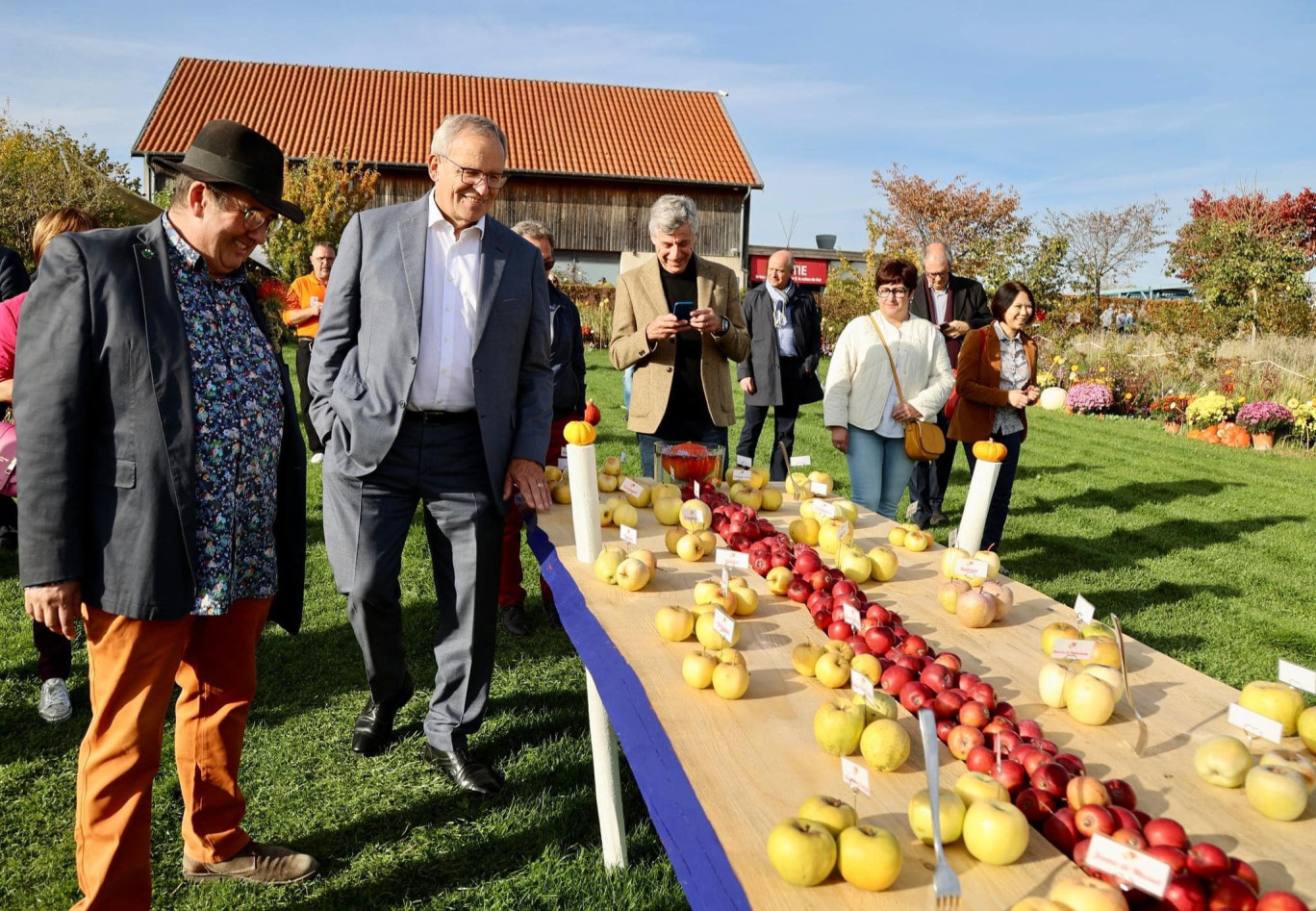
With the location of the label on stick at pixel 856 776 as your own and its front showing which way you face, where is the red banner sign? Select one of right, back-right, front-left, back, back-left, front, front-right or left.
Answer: back-right

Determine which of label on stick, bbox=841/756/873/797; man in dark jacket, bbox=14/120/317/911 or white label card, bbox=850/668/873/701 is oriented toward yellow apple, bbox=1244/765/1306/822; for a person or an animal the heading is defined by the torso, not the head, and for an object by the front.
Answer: the man in dark jacket

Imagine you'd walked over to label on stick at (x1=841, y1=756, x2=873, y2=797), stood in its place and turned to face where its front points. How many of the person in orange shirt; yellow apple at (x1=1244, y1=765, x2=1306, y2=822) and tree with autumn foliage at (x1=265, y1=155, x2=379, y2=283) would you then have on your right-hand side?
2

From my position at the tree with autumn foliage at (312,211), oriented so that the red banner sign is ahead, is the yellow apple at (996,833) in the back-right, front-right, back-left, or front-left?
back-right

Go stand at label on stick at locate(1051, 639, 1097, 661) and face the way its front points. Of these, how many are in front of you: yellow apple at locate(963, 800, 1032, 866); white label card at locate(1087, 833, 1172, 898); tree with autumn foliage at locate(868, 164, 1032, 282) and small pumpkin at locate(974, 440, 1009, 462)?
2

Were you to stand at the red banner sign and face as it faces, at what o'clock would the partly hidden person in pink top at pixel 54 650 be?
The partly hidden person in pink top is roughly at 12 o'clock from the red banner sign.

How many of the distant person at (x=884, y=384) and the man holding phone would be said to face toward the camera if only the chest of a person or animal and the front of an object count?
2

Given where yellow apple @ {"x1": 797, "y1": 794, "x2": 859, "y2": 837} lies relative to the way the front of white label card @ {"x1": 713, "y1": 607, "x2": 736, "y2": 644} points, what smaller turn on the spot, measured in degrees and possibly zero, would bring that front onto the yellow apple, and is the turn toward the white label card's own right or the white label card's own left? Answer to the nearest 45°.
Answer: approximately 45° to the white label card's own left

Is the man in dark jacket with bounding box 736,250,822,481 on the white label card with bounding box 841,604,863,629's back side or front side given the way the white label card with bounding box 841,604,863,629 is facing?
on the back side

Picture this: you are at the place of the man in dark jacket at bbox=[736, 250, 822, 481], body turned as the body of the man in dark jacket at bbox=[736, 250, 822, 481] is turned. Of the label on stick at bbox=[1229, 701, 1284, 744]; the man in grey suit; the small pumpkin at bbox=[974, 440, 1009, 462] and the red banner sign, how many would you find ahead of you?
3

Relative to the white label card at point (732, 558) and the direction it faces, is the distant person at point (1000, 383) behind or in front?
behind
